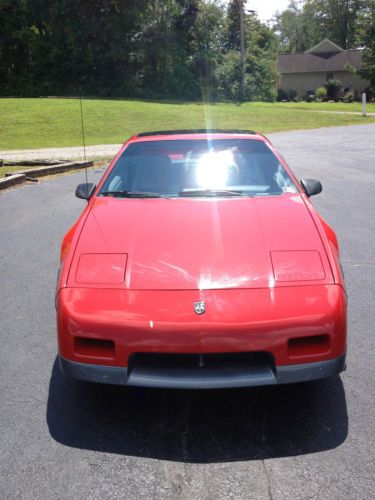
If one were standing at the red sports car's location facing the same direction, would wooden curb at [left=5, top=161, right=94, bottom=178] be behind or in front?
behind

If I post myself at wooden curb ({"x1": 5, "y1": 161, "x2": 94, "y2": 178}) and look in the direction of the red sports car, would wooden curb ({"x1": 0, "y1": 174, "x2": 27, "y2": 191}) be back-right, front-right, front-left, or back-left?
front-right

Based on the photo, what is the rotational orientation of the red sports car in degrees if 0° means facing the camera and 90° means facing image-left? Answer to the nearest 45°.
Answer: approximately 0°

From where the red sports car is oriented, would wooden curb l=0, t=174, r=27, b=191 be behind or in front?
behind

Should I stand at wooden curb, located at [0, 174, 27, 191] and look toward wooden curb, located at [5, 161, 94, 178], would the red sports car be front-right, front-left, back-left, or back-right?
back-right
